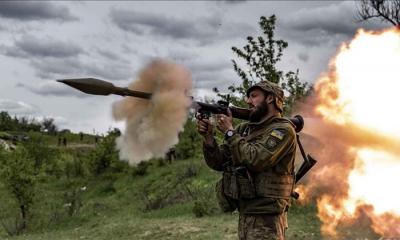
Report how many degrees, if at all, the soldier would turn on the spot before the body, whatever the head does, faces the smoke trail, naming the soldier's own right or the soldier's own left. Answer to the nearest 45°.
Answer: approximately 45° to the soldier's own right

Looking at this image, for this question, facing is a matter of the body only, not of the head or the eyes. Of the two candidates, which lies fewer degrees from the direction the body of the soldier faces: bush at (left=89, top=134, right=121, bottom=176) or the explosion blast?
the bush

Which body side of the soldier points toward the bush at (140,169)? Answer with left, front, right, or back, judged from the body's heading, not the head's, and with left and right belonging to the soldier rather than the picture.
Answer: right

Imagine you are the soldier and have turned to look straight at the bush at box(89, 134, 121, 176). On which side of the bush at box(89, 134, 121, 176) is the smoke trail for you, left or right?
left

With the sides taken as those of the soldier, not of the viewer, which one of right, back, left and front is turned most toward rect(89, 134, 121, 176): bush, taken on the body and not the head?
right

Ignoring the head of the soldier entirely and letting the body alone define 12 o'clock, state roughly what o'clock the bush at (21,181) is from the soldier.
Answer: The bush is roughly at 2 o'clock from the soldier.

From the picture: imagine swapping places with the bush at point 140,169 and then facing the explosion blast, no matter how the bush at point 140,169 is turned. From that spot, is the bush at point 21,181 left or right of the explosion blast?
right

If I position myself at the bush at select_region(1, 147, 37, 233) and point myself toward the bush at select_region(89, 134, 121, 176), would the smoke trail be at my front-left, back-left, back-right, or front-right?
back-right

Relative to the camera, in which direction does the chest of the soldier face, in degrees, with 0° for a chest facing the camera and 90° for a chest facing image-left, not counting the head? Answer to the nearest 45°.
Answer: approximately 90°

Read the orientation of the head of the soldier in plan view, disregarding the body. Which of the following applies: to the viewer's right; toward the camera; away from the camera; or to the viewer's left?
to the viewer's left
